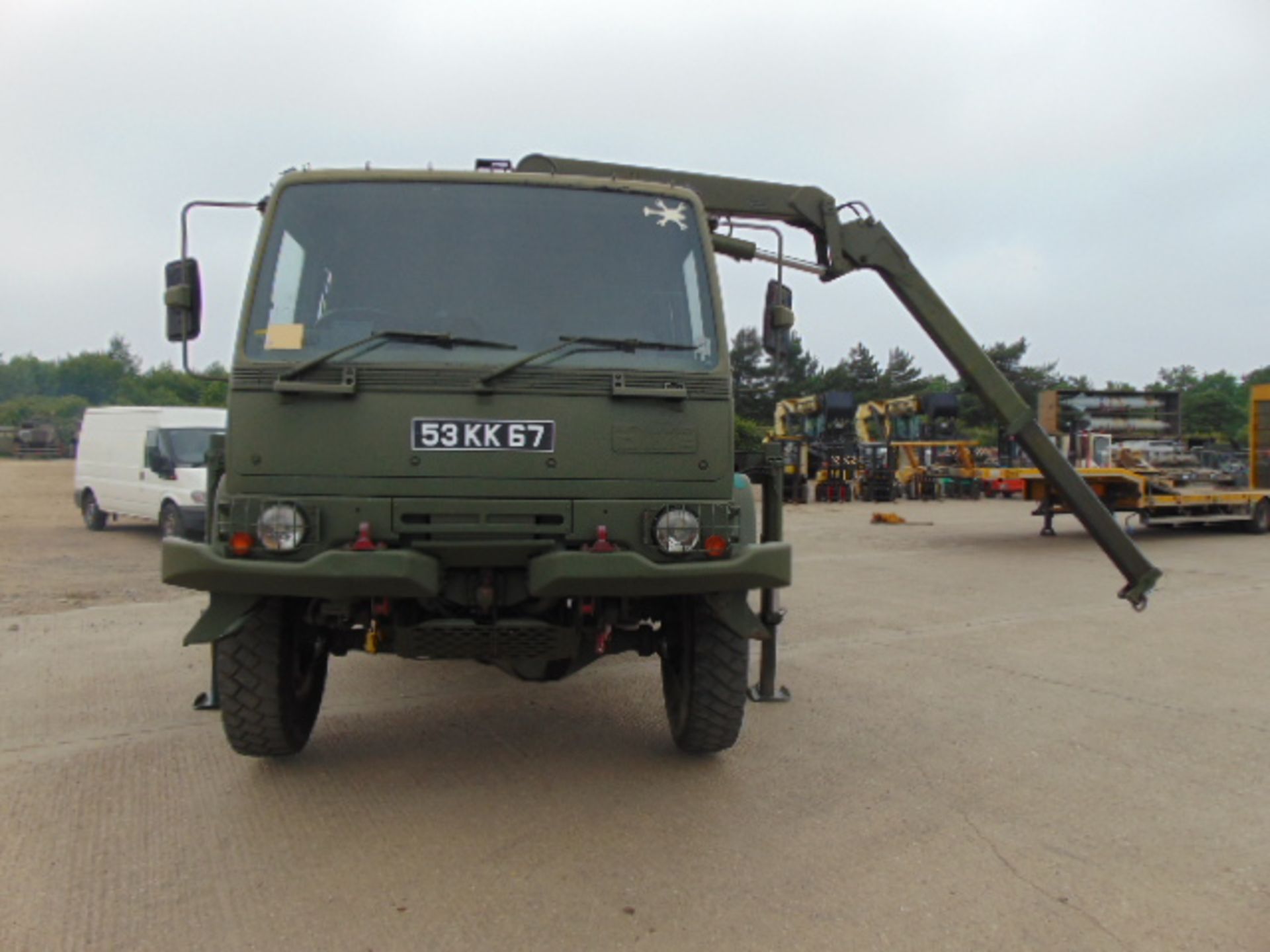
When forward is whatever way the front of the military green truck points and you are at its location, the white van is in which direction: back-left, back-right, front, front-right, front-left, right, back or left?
back-right

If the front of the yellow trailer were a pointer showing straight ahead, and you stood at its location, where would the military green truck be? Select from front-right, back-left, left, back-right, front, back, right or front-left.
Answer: left

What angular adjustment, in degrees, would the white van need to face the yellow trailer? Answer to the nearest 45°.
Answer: approximately 45° to its left

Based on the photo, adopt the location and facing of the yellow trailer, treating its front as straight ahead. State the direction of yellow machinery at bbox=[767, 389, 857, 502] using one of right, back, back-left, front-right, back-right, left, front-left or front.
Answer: front-right

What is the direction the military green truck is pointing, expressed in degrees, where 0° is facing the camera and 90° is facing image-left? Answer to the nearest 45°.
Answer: approximately 0°

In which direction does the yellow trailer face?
to the viewer's left

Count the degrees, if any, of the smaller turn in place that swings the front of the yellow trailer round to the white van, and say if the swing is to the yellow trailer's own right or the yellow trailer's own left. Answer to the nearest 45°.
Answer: approximately 45° to the yellow trailer's own left

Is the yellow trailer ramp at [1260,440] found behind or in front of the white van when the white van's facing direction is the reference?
in front

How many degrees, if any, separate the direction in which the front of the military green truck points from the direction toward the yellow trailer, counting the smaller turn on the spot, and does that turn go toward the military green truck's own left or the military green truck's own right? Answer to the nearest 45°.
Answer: approximately 135° to the military green truck's own left

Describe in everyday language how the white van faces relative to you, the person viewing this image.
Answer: facing the viewer and to the right of the viewer

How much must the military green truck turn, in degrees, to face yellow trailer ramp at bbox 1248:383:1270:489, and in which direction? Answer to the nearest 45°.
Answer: approximately 135° to its left

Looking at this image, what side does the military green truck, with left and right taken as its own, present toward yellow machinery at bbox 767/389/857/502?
back
